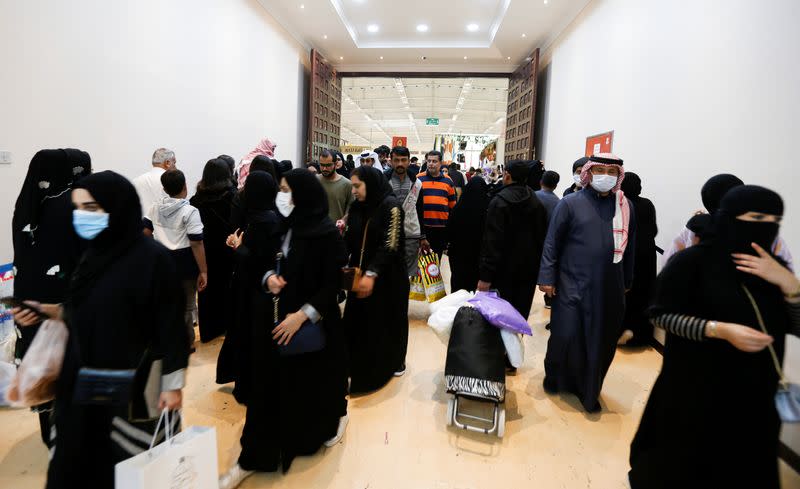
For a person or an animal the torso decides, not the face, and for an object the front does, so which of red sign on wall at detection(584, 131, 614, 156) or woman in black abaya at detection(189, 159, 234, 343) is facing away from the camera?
the woman in black abaya

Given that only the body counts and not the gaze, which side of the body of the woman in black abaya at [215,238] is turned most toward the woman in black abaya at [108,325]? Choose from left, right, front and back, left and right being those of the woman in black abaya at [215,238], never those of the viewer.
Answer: back

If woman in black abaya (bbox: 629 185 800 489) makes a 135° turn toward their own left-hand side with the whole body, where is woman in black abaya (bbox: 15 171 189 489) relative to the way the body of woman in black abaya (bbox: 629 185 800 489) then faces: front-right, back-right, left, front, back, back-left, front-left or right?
back-left

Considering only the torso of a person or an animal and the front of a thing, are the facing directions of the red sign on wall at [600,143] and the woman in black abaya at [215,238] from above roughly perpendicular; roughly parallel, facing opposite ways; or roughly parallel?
roughly perpendicular

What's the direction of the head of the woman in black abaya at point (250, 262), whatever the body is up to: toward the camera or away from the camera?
away from the camera

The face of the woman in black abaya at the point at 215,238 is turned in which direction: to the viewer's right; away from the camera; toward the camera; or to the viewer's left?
away from the camera

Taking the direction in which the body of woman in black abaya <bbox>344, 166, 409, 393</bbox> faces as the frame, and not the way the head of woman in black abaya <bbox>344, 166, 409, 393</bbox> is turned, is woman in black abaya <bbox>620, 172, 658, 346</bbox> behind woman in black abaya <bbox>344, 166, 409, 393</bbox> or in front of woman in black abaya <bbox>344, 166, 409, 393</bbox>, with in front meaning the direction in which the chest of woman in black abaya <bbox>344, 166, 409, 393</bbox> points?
behind

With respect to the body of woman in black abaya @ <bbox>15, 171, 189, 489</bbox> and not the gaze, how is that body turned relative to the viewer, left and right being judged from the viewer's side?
facing the viewer and to the left of the viewer

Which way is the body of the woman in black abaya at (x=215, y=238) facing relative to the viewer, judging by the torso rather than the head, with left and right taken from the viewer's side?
facing away from the viewer

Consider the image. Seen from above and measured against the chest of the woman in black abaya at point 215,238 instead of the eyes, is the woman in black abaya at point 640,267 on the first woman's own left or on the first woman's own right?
on the first woman's own right

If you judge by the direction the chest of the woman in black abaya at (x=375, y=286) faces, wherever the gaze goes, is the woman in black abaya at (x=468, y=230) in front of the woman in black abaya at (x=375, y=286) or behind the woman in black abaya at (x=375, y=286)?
behind

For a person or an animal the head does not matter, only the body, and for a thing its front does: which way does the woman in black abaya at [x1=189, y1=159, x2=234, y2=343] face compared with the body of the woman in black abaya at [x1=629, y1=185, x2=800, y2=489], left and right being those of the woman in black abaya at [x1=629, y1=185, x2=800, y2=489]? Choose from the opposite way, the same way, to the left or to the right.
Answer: the opposite way

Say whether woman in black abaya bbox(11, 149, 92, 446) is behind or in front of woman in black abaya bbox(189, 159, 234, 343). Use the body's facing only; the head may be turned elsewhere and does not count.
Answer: behind
